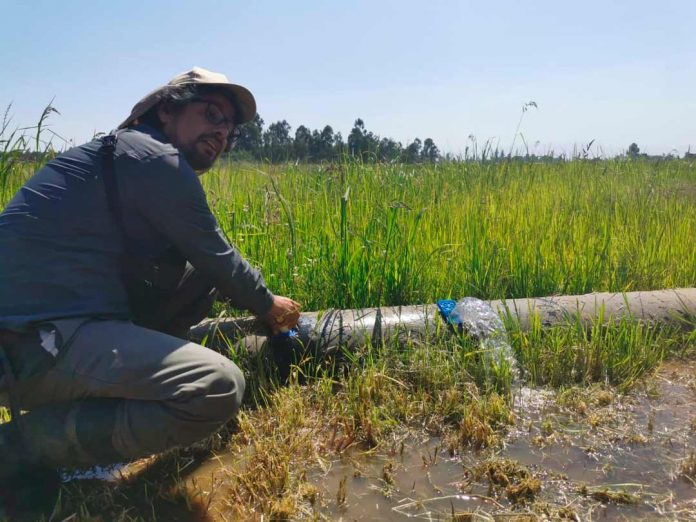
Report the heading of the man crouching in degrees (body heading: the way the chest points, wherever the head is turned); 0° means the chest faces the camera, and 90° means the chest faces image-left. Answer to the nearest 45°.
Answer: approximately 270°

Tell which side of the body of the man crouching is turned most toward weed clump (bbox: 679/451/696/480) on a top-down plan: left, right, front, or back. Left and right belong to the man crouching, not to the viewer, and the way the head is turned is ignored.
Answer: front

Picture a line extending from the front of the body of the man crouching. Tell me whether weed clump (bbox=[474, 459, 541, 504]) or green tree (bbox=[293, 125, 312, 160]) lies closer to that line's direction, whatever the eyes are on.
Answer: the weed clump

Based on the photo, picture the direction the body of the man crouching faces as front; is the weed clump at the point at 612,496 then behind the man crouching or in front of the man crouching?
in front

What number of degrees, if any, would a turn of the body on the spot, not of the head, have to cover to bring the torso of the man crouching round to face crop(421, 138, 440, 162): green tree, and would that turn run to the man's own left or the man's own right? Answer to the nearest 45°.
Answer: approximately 45° to the man's own left

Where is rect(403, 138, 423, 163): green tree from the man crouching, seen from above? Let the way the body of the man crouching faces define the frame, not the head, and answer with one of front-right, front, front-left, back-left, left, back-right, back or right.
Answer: front-left

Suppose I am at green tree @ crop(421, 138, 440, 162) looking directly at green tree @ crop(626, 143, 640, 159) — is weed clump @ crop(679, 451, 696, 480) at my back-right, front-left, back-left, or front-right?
back-right

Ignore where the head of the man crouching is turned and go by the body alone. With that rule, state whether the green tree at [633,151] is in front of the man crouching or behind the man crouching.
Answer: in front
